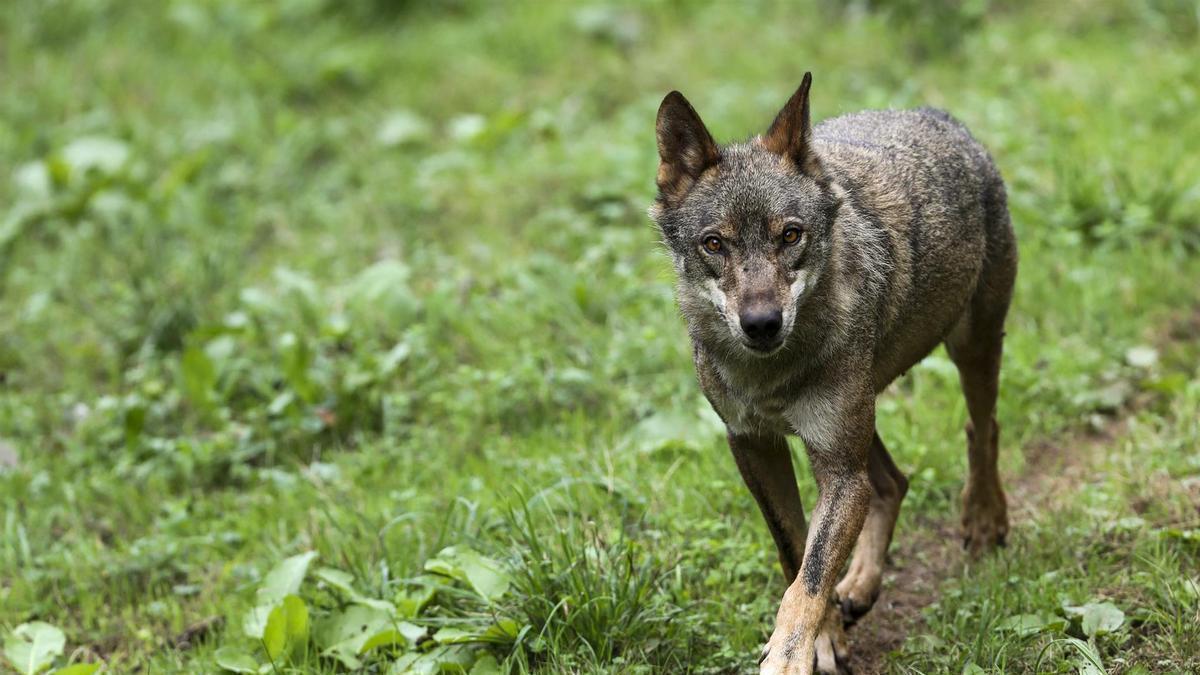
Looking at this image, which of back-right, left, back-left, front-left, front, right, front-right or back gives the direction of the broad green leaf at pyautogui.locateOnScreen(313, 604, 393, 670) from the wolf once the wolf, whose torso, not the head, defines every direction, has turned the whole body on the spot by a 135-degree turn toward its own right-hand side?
left

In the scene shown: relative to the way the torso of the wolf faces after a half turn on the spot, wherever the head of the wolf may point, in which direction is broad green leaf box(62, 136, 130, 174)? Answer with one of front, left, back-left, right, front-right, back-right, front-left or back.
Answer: left

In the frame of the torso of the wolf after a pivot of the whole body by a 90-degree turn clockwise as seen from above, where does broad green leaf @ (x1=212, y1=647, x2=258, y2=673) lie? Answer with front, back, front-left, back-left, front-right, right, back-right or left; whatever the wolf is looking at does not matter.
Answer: front-left

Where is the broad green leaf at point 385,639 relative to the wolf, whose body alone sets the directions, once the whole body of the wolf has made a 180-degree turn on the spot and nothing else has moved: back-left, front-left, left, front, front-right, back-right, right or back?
back-left

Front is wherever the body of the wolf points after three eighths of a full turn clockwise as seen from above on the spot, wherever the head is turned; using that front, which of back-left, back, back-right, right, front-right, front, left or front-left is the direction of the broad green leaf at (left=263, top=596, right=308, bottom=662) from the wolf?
left

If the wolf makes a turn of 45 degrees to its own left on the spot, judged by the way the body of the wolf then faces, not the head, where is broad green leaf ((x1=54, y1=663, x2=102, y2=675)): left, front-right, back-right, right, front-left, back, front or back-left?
right

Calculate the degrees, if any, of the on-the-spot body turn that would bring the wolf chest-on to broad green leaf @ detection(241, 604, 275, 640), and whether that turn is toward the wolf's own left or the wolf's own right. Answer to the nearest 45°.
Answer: approximately 45° to the wolf's own right

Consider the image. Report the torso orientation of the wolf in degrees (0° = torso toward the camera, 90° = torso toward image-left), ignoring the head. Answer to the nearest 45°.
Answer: approximately 45°

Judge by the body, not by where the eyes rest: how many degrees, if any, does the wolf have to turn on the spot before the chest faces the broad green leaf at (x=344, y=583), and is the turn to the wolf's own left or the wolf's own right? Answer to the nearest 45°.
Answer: approximately 45° to the wolf's own right
